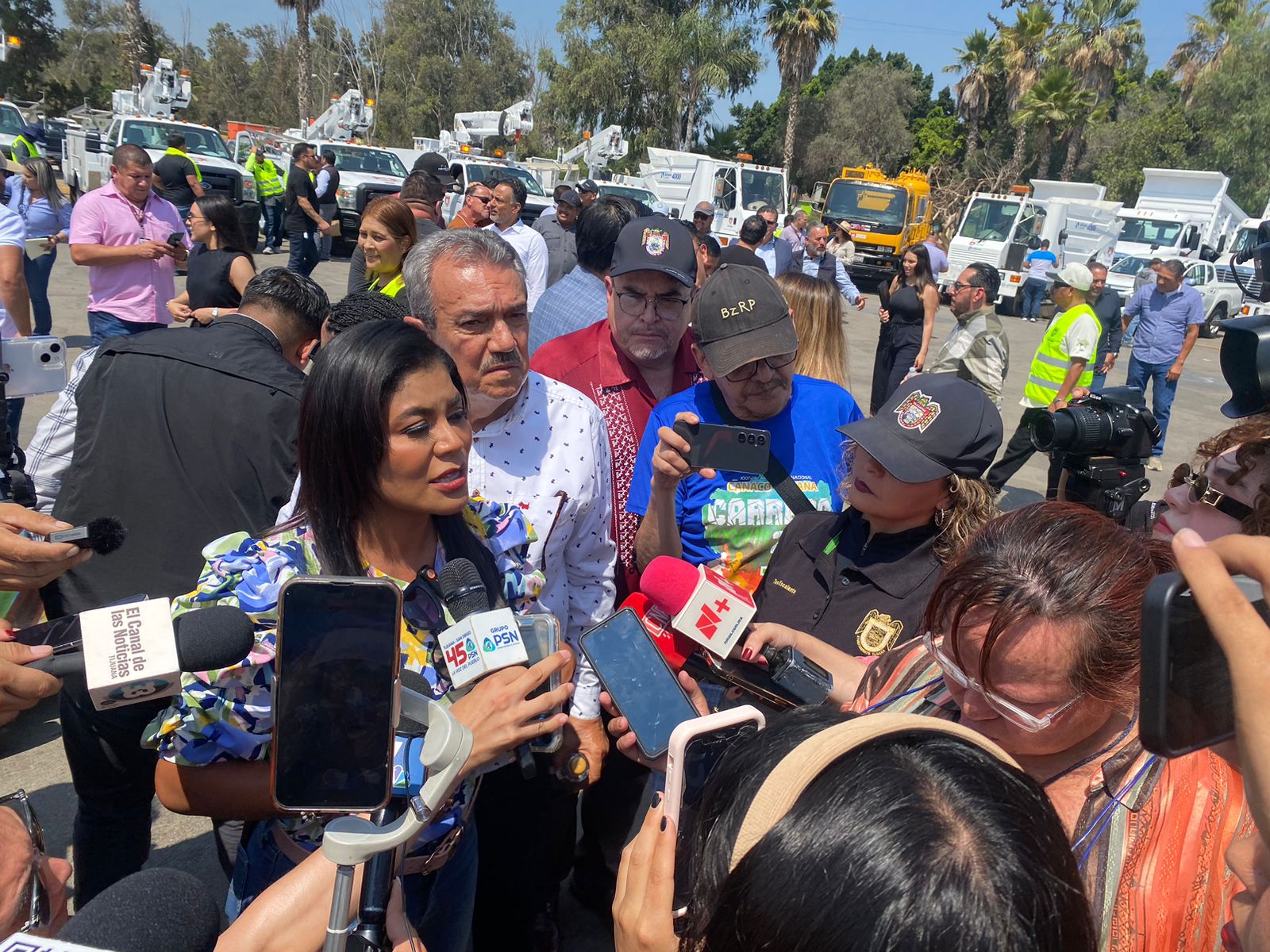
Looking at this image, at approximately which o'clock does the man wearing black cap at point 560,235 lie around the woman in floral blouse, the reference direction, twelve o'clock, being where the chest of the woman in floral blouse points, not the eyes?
The man wearing black cap is roughly at 8 o'clock from the woman in floral blouse.

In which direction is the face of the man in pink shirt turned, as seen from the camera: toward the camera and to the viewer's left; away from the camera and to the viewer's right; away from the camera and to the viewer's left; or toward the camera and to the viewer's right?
toward the camera and to the viewer's right

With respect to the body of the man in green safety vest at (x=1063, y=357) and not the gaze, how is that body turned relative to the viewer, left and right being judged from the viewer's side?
facing to the left of the viewer

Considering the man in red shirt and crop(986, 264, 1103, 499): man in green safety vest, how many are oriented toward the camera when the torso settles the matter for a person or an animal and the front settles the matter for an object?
1

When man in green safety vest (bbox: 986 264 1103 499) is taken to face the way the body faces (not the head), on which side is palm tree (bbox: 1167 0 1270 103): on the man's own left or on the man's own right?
on the man's own right

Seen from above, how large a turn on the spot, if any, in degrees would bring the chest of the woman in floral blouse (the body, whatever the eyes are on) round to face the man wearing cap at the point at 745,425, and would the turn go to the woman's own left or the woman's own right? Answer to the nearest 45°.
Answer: approximately 90° to the woman's own left

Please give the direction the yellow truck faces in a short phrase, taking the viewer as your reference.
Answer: facing the viewer and to the left of the viewer

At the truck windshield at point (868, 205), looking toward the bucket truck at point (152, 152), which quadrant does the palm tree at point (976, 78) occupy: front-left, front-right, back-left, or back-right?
back-right

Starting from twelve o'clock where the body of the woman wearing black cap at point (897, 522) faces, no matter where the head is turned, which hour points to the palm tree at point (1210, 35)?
The palm tree is roughly at 5 o'clock from the woman wearing black cap.

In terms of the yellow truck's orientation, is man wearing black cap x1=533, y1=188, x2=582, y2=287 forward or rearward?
forward

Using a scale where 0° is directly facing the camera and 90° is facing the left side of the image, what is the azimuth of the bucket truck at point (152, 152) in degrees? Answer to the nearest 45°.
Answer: approximately 315°

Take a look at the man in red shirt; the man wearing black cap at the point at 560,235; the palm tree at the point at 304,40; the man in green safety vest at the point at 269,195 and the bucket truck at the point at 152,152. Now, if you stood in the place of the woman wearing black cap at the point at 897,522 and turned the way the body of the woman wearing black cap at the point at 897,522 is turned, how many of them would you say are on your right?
5

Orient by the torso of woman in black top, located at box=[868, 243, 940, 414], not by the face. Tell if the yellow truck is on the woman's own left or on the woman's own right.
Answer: on the woman's own right
